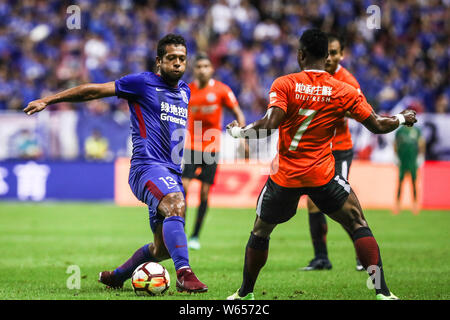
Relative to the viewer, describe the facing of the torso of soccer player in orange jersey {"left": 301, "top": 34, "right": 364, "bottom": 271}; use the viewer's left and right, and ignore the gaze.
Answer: facing the viewer and to the left of the viewer

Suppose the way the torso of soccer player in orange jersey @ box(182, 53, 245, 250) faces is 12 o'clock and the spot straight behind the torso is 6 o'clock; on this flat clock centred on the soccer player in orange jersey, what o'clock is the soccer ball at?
The soccer ball is roughly at 12 o'clock from the soccer player in orange jersey.

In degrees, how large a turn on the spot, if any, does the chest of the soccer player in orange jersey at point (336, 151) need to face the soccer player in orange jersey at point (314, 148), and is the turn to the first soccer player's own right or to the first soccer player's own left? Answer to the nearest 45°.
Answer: approximately 45° to the first soccer player's own left

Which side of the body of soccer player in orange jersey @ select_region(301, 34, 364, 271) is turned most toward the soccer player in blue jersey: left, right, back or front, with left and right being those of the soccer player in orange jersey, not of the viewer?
front

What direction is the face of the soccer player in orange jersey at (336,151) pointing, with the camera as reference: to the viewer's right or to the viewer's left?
to the viewer's left

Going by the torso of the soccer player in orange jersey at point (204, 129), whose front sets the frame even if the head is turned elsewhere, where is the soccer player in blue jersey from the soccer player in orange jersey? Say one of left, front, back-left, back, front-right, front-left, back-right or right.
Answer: front

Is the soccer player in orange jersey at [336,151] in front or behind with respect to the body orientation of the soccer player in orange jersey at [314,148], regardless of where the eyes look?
in front

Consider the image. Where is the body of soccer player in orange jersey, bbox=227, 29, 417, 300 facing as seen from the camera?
away from the camera

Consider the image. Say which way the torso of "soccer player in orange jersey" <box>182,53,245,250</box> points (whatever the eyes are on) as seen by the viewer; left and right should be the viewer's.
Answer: facing the viewer

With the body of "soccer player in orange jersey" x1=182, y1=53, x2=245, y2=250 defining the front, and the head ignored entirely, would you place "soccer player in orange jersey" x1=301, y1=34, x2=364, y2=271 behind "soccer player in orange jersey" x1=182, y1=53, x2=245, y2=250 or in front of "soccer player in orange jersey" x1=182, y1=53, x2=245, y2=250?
in front

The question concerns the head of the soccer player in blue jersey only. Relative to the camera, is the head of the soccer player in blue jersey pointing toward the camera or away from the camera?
toward the camera

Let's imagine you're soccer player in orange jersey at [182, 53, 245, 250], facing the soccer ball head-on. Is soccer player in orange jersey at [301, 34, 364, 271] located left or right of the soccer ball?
left

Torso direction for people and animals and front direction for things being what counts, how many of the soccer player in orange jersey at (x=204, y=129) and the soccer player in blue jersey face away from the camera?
0

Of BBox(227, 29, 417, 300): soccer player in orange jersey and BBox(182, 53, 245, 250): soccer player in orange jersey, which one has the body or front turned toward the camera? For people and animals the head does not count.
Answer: BBox(182, 53, 245, 250): soccer player in orange jersey

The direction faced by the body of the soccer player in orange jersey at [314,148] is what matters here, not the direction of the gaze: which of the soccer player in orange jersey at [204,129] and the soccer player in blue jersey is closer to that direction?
the soccer player in orange jersey

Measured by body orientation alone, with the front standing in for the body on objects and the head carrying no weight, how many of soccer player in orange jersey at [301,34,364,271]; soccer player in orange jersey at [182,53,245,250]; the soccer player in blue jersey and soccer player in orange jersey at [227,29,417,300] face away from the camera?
1

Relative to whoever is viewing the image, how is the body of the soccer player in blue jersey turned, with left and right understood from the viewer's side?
facing the viewer and to the right of the viewer
